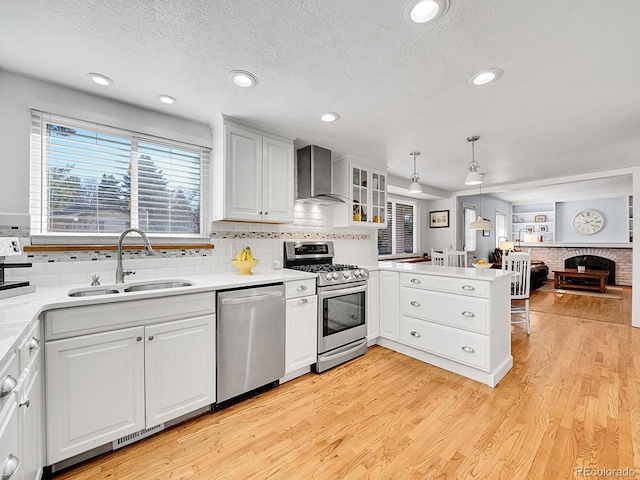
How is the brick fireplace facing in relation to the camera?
toward the camera

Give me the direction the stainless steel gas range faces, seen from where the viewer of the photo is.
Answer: facing the viewer and to the right of the viewer

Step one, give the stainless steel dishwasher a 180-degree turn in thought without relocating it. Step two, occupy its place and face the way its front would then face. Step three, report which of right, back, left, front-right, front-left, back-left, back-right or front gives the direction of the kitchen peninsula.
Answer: back-right

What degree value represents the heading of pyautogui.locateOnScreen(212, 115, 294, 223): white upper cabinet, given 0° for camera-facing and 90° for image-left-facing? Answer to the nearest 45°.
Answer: approximately 315°

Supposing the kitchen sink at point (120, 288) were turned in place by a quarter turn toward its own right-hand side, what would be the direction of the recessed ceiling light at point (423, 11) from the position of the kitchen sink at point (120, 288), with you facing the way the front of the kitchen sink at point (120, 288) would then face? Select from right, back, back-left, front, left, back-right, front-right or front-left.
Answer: back-left

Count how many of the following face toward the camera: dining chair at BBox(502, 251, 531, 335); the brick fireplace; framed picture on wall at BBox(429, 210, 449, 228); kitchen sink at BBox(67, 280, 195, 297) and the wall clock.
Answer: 4

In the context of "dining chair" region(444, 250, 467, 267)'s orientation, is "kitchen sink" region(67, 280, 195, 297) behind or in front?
behind

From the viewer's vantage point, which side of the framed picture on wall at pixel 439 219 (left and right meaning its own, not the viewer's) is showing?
front

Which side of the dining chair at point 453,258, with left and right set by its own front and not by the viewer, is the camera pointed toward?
back

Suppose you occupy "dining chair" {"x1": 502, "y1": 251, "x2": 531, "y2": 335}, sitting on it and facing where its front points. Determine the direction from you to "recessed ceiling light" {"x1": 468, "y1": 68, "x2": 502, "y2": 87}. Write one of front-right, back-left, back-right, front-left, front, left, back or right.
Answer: back-left

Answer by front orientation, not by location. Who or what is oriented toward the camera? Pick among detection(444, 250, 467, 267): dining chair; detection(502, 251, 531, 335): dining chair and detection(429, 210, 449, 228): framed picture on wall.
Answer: the framed picture on wall

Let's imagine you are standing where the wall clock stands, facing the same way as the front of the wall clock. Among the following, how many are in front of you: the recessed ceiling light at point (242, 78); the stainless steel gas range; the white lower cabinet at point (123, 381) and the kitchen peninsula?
4

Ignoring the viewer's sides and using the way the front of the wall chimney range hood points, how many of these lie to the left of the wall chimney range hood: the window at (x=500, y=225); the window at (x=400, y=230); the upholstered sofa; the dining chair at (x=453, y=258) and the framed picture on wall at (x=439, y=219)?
5

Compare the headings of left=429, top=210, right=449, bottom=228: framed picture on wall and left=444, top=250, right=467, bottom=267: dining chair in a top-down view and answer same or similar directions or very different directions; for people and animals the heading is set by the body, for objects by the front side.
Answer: very different directions

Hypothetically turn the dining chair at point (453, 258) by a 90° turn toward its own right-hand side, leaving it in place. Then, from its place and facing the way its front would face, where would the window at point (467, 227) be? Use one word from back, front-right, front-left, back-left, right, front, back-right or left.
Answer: left

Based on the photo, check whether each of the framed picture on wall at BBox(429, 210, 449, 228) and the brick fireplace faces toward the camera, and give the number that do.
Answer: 2

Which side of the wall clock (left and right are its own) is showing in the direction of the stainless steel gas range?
front
